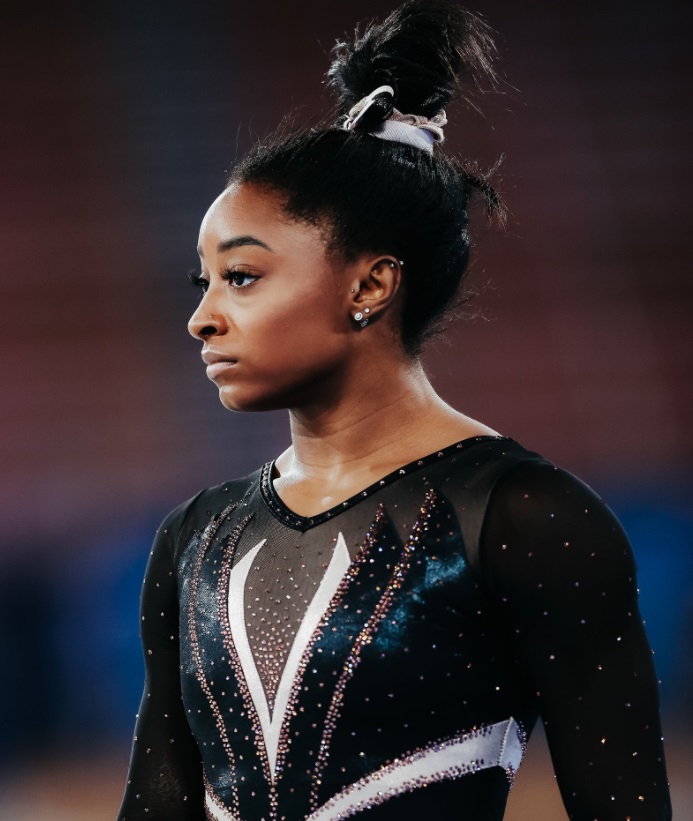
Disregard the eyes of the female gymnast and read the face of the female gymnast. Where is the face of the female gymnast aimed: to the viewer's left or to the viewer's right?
to the viewer's left

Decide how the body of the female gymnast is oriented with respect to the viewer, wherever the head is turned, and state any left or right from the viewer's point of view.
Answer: facing the viewer and to the left of the viewer
